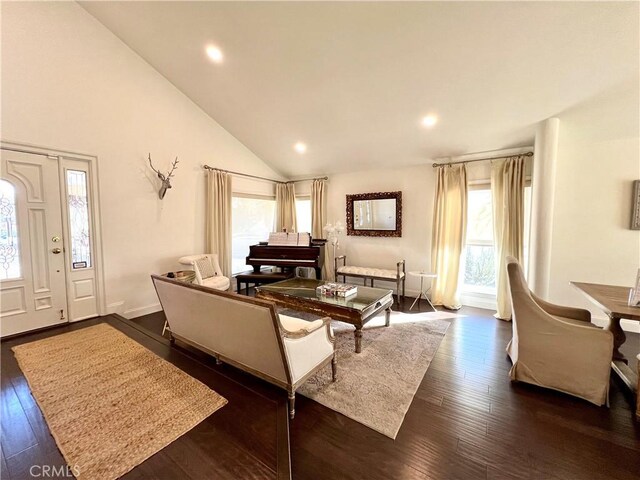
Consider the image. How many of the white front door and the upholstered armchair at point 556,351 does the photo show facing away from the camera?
0

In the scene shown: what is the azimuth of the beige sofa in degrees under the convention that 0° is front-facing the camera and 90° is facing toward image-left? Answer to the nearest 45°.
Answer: approximately 225°

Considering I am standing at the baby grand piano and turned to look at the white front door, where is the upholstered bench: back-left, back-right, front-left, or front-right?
back-left

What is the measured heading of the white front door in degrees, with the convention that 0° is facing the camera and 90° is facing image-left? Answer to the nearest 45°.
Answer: approximately 315°

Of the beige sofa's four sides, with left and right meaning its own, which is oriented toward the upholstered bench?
front

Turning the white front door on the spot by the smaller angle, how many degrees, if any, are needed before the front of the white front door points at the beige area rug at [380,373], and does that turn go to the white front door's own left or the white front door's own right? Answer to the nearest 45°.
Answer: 0° — it already faces it

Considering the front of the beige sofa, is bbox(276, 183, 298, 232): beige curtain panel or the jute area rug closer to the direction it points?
the beige curtain panel

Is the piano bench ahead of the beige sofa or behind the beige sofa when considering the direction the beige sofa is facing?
ahead

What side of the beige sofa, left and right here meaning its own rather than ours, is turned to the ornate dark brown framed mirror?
front

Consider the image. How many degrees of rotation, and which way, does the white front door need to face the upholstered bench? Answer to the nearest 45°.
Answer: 0° — it already faces it
